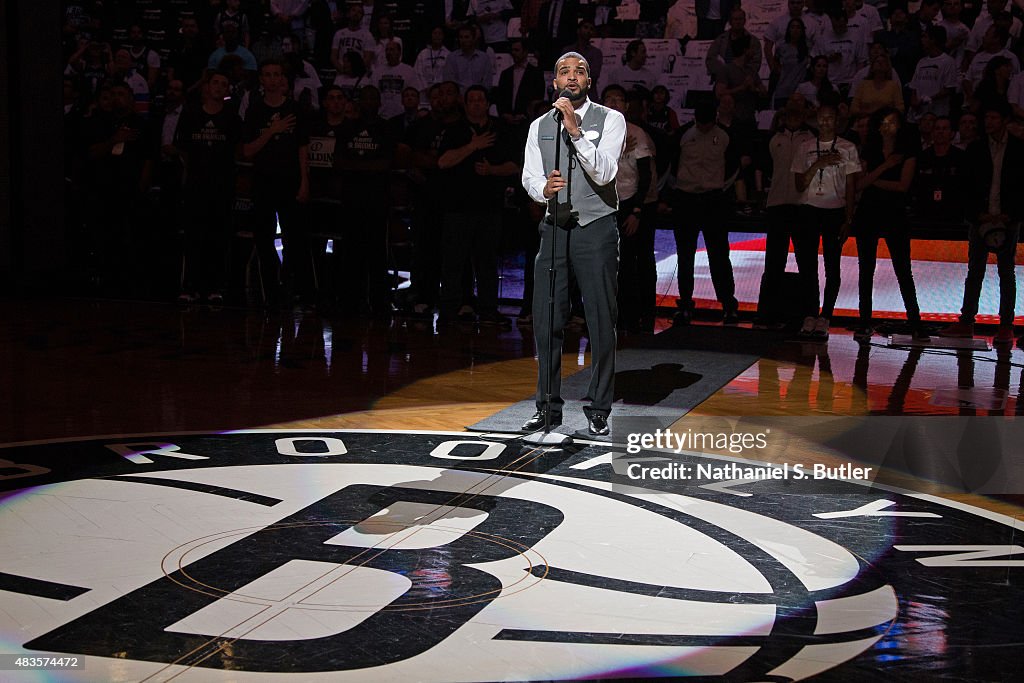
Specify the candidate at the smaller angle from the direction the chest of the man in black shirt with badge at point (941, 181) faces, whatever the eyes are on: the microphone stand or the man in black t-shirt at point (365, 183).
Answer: the microphone stand

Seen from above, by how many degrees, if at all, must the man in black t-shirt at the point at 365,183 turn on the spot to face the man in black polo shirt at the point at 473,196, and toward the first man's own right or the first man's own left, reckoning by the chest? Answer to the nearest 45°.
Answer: approximately 45° to the first man's own left

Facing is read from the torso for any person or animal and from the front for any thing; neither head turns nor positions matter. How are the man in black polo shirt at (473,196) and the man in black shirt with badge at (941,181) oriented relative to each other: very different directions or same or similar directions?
same or similar directions

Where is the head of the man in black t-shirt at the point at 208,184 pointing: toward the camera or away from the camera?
toward the camera

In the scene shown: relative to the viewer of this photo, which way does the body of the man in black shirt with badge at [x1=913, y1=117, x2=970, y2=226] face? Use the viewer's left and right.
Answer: facing the viewer

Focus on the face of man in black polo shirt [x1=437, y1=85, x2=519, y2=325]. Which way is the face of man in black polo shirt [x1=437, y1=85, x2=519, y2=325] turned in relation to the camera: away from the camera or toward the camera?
toward the camera

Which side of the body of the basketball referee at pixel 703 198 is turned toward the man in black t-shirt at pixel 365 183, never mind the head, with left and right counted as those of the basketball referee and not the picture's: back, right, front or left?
right

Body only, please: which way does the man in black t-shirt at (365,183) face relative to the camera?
toward the camera

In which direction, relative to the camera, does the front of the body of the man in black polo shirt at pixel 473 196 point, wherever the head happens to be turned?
toward the camera

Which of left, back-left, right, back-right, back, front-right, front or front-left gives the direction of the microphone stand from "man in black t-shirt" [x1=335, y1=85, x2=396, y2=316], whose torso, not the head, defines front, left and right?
front

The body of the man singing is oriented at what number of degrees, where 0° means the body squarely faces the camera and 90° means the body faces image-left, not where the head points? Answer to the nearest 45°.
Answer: approximately 0°
